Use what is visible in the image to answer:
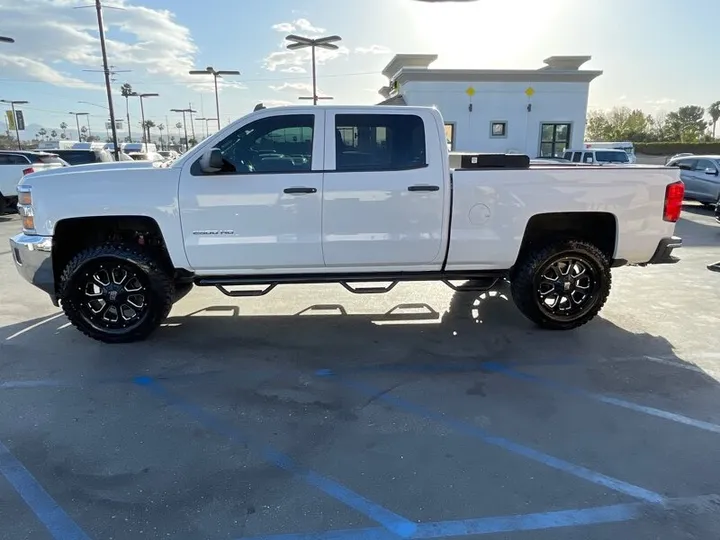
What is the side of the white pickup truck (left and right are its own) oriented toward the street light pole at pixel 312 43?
right

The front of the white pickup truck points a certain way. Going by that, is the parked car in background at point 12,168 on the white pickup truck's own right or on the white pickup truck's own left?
on the white pickup truck's own right

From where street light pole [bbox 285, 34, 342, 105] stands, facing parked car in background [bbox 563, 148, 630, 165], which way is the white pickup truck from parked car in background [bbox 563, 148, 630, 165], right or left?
right

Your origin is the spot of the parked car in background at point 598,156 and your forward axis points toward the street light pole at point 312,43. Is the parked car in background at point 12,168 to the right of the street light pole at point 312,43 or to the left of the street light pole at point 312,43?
left

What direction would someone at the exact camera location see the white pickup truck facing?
facing to the left of the viewer
